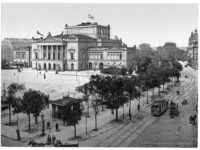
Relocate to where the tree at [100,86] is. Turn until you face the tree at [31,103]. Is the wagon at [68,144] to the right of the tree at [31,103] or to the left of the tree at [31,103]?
left

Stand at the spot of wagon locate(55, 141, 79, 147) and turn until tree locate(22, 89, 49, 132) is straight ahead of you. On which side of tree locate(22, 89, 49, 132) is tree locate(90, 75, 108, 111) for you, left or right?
right
